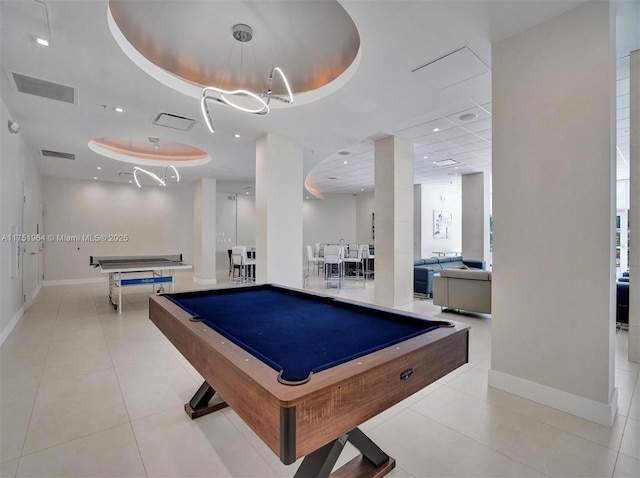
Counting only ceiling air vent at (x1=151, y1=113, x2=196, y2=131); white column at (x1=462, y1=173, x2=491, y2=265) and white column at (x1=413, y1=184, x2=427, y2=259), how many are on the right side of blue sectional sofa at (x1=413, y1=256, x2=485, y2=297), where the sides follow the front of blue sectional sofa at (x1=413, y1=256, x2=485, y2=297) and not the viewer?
1

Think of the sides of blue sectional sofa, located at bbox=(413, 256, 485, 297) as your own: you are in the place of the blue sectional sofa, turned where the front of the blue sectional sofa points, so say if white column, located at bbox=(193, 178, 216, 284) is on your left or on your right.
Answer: on your right

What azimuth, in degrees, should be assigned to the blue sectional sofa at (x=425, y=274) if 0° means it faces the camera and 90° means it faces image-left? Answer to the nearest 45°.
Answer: approximately 315°

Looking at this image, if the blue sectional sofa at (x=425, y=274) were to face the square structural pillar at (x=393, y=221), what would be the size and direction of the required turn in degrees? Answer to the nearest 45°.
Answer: approximately 90° to its right

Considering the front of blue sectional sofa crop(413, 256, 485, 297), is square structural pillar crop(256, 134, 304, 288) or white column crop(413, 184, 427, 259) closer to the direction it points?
the square structural pillar

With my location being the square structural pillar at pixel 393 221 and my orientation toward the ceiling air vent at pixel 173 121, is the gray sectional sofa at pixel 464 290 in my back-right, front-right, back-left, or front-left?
back-left

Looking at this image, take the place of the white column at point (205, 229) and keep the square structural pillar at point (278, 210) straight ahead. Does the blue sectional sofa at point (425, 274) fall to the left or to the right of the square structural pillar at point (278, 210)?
left

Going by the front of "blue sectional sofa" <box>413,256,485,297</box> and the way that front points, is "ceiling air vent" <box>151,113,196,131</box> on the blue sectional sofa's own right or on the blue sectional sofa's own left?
on the blue sectional sofa's own right

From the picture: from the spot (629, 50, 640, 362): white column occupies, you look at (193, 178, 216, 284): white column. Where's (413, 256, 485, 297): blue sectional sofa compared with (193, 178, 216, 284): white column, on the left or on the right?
right

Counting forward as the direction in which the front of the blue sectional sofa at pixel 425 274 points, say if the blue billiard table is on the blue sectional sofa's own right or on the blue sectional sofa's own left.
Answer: on the blue sectional sofa's own right

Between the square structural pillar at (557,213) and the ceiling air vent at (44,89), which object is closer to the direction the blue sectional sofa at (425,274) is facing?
the square structural pillar

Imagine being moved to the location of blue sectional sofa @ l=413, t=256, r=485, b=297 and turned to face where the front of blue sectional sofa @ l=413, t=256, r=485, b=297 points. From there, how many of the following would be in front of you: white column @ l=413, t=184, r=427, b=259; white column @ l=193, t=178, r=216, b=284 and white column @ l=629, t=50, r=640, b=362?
1

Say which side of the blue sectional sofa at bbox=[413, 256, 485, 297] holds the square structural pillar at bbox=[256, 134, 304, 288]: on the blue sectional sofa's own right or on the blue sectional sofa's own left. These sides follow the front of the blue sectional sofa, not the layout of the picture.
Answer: on the blue sectional sofa's own right

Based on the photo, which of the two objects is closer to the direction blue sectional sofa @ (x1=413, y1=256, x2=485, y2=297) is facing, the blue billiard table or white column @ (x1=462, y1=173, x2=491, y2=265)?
the blue billiard table
